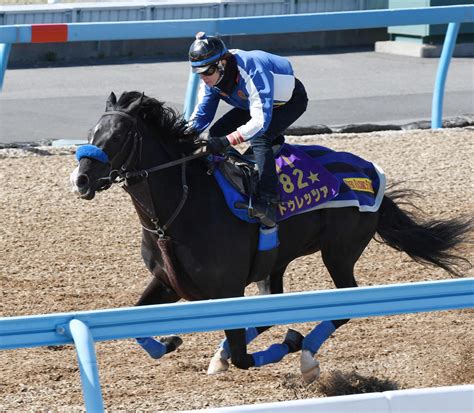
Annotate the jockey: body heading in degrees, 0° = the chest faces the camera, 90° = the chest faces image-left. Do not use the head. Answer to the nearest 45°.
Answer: approximately 45°

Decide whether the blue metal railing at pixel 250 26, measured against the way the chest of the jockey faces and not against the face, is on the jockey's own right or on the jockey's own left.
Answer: on the jockey's own right

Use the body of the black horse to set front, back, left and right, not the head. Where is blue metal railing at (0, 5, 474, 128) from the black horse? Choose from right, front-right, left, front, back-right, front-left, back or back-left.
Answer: back-right
